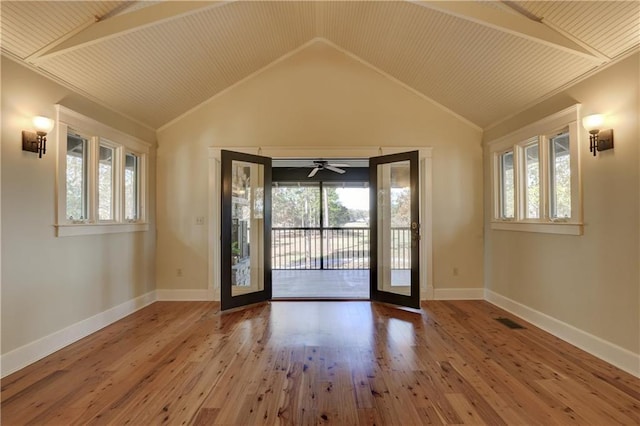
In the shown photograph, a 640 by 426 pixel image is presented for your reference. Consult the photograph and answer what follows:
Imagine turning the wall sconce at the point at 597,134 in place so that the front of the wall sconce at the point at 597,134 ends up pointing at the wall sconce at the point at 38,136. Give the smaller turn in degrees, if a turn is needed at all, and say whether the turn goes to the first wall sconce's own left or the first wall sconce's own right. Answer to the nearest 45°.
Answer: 0° — it already faces it

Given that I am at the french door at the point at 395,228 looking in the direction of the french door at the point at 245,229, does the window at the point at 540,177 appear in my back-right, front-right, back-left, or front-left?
back-left

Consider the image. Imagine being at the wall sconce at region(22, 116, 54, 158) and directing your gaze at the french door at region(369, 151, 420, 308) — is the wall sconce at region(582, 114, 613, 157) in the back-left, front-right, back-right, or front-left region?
front-right

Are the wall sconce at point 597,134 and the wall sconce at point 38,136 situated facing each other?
yes

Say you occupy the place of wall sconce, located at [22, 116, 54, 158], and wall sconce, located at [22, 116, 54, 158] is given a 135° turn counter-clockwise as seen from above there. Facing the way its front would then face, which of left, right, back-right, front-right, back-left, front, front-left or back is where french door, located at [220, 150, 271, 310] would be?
right

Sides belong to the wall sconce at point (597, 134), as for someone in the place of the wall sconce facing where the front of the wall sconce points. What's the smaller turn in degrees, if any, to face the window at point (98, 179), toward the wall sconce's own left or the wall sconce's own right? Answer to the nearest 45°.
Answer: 0° — it already faces it

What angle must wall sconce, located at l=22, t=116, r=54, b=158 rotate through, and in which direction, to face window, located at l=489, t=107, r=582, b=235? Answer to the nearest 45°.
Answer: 0° — it already faces it

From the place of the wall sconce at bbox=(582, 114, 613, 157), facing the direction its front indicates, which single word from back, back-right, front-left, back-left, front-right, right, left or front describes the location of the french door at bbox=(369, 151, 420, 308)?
front-right

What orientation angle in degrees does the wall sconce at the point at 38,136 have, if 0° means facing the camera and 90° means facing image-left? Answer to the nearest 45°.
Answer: approximately 315°

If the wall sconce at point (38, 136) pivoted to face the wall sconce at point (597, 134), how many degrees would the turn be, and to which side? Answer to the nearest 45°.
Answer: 0° — it already faces it

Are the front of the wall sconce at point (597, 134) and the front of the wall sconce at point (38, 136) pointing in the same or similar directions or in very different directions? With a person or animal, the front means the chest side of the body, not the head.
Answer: very different directions

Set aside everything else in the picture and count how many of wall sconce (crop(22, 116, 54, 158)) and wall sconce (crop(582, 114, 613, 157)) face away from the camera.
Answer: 0

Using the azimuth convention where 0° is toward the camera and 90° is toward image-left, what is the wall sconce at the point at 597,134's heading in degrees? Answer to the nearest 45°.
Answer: approximately 45°

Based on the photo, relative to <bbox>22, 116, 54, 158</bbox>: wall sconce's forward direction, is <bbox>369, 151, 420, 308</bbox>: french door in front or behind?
in front
